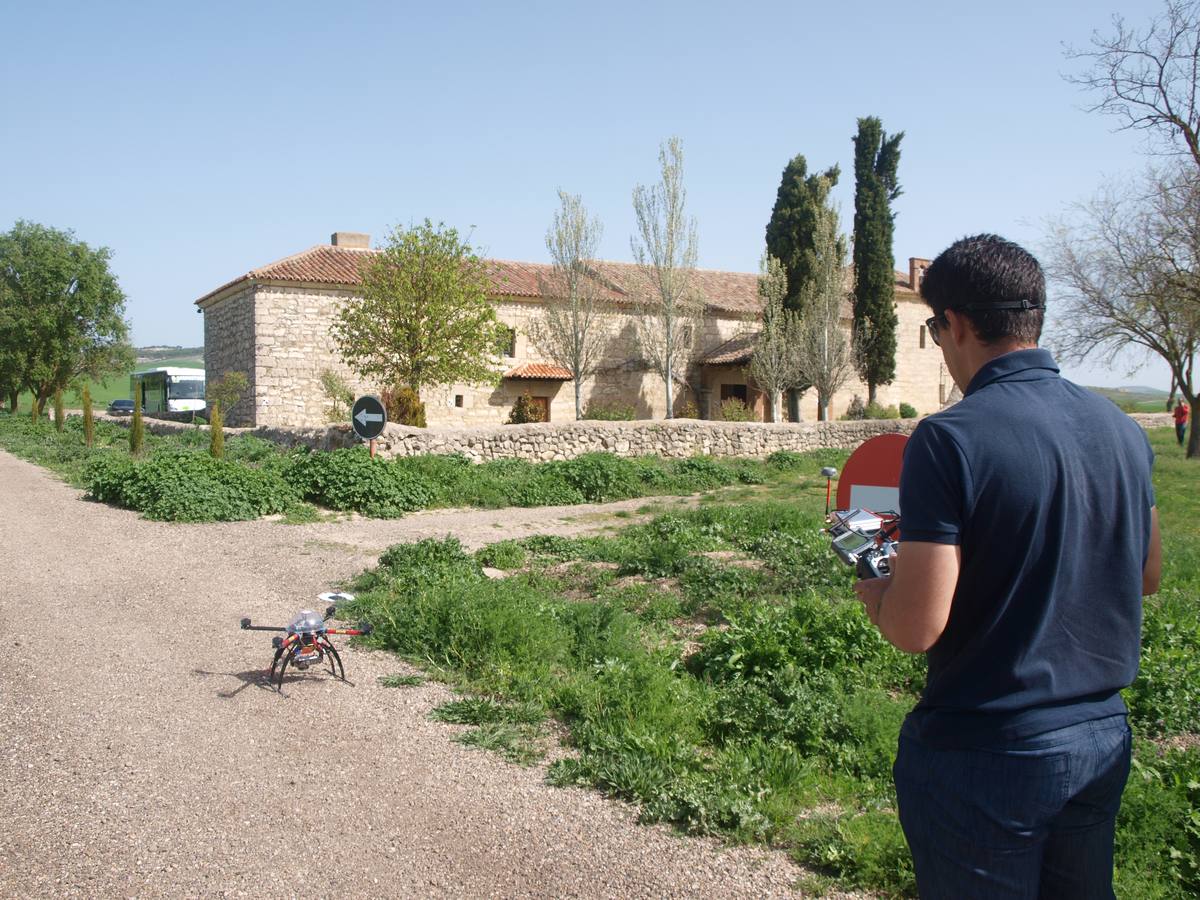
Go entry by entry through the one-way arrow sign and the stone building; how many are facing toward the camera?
2

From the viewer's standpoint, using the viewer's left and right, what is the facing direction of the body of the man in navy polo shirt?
facing away from the viewer and to the left of the viewer

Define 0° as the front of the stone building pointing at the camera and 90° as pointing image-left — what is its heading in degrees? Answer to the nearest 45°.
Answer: approximately 0°

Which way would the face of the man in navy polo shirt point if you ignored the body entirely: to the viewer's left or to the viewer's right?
to the viewer's left

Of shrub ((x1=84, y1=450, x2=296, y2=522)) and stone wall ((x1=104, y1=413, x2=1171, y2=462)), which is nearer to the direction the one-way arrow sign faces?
the shrub

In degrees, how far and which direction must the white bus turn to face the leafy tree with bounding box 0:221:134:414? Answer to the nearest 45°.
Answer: approximately 135° to its right

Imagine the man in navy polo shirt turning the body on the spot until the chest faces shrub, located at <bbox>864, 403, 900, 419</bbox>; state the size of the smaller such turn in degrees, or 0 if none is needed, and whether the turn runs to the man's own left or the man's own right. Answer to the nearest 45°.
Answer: approximately 45° to the man's own right

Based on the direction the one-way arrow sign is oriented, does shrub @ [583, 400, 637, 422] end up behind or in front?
behind

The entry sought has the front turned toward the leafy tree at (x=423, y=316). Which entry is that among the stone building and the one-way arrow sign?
the stone building

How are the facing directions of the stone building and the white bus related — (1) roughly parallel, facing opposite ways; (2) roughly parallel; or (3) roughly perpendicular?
roughly parallel

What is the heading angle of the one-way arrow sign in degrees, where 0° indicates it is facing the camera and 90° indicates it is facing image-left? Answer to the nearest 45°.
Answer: approximately 0°

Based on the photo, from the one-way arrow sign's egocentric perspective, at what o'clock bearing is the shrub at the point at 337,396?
The shrub is roughly at 6 o'clock from the one-way arrow sign.
